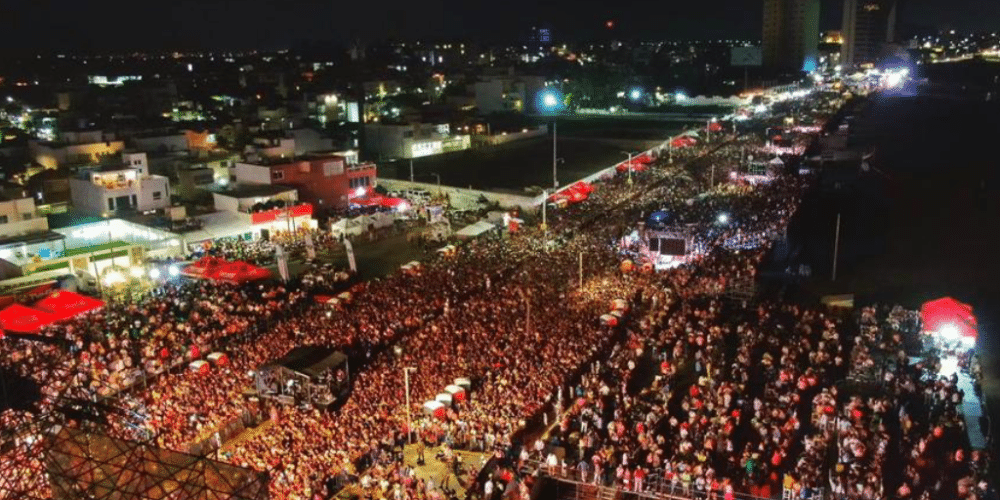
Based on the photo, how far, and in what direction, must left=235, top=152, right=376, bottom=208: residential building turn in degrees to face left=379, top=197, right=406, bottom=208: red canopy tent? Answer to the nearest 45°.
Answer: approximately 45° to its left

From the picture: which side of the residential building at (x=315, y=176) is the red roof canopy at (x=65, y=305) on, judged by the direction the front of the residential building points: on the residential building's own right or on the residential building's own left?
on the residential building's own right

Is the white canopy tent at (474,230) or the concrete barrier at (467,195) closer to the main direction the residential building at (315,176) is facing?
the white canopy tent

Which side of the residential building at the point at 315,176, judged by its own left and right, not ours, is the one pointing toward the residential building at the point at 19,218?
right

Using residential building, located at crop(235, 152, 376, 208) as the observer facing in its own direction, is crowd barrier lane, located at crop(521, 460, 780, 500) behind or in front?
in front

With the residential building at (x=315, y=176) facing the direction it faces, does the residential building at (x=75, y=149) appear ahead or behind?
behind

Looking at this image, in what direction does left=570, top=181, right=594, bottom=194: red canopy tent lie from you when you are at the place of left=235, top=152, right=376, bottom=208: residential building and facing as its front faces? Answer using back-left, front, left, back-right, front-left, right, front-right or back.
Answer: front-left

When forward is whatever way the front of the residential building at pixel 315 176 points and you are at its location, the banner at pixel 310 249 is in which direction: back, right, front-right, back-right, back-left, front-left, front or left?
front-right

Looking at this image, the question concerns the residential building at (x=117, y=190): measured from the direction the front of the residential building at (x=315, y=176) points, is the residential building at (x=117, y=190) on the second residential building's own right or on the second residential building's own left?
on the second residential building's own right

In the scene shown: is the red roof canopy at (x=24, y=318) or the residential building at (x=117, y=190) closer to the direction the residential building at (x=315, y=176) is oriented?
the red roof canopy

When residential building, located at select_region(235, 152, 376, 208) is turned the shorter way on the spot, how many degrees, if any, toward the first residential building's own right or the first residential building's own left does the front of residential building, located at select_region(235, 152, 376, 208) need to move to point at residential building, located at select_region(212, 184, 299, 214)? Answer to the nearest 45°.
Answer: approximately 90° to the first residential building's own right

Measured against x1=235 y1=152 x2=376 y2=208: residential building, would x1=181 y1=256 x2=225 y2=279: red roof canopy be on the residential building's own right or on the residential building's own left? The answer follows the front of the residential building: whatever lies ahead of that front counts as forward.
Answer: on the residential building's own right

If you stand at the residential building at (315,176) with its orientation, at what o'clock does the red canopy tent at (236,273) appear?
The red canopy tent is roughly at 2 o'clock from the residential building.

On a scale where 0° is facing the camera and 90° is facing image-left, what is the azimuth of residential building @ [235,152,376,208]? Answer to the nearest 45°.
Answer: approximately 315°
